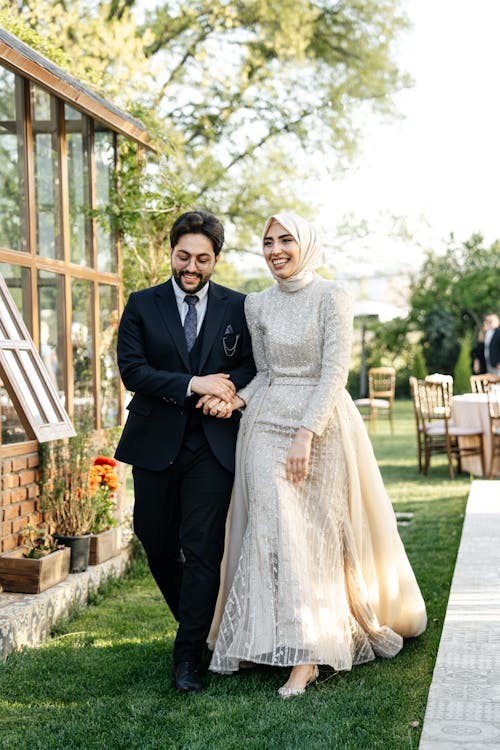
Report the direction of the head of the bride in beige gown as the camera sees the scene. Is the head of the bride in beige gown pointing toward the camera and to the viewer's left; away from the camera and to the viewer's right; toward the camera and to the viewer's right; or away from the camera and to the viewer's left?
toward the camera and to the viewer's left

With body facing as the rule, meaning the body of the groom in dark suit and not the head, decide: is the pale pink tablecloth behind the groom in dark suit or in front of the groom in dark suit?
behind

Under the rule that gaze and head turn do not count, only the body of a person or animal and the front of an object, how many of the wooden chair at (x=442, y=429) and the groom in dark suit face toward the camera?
1

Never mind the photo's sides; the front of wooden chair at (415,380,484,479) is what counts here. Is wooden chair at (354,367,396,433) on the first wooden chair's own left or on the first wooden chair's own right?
on the first wooden chair's own left

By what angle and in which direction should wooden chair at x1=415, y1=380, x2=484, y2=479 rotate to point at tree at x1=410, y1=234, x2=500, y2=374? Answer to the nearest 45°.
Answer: approximately 45° to its left

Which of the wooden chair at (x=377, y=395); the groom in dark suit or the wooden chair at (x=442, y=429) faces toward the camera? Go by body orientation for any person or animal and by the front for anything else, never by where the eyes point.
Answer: the groom in dark suit

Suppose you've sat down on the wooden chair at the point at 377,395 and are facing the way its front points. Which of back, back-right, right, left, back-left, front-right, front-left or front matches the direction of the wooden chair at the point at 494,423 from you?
back-left

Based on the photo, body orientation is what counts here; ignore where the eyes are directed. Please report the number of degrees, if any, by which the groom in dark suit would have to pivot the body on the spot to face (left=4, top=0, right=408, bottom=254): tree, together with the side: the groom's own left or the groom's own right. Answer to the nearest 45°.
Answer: approximately 180°

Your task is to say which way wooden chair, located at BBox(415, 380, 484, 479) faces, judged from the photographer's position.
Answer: facing away from the viewer and to the right of the viewer
